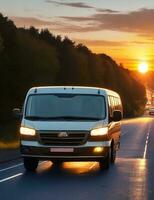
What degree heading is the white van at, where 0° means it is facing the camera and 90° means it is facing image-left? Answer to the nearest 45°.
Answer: approximately 0°
